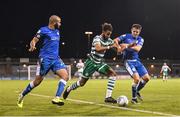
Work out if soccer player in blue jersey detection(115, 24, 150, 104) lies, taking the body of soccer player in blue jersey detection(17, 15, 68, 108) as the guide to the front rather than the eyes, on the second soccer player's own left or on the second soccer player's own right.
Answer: on the second soccer player's own left

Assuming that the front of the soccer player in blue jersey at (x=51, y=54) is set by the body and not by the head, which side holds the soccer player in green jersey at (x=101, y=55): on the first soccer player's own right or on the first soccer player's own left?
on the first soccer player's own left

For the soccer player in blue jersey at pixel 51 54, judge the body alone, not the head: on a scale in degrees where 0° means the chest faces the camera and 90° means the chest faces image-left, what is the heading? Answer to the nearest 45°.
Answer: approximately 315°
